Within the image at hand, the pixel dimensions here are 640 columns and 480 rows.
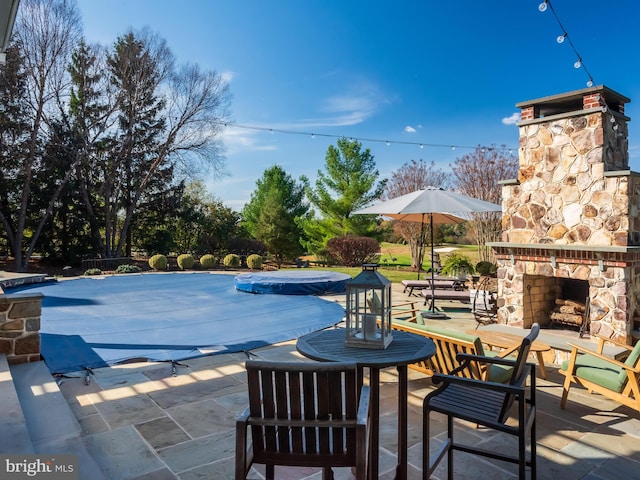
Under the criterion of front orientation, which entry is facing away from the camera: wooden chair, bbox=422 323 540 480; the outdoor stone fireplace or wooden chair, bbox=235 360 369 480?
wooden chair, bbox=235 360 369 480

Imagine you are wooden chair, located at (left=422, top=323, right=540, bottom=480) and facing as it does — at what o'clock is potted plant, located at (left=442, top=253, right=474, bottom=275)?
The potted plant is roughly at 3 o'clock from the wooden chair.

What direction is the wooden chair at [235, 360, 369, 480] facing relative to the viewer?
away from the camera

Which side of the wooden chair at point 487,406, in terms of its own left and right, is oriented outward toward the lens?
left

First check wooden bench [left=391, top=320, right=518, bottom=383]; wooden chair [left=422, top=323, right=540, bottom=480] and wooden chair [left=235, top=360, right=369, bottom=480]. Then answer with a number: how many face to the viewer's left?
1

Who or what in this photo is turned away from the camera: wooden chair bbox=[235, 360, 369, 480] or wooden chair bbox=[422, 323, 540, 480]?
wooden chair bbox=[235, 360, 369, 480]

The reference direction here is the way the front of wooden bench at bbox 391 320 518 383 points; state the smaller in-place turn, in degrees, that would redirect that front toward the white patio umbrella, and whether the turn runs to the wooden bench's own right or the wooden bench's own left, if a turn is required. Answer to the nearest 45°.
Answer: approximately 45° to the wooden bench's own left

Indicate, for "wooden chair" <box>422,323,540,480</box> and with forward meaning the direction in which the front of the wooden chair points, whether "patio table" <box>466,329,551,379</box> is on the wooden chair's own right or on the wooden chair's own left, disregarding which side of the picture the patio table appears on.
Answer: on the wooden chair's own right

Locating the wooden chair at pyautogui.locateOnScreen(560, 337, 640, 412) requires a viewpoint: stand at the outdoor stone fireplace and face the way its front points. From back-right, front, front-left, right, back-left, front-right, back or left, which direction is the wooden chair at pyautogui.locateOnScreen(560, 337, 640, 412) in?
front-left

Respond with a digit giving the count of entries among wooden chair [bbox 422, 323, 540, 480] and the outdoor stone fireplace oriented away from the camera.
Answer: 0

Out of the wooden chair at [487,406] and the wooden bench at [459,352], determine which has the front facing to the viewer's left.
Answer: the wooden chair at [487,406]

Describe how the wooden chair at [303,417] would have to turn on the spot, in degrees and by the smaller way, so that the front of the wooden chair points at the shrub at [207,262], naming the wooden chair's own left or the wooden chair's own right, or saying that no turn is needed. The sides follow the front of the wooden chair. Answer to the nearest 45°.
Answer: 0° — it already faces it

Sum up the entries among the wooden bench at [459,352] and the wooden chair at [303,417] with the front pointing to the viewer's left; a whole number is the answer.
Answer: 0

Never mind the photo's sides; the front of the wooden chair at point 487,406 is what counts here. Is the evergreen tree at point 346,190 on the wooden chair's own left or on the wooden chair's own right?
on the wooden chair's own right

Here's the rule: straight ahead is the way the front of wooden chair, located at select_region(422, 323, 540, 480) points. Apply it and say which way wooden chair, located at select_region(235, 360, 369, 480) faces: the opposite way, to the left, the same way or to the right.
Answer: to the right

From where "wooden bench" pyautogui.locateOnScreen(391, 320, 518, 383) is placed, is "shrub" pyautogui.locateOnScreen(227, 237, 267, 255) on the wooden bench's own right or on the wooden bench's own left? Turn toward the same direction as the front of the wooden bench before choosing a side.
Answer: on the wooden bench's own left

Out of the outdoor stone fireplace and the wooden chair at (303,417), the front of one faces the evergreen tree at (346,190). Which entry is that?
the wooden chair

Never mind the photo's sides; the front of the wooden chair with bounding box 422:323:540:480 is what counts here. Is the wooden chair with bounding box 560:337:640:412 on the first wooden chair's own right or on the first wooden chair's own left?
on the first wooden chair's own right
